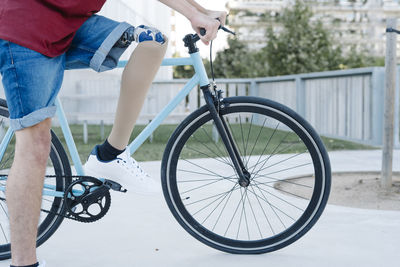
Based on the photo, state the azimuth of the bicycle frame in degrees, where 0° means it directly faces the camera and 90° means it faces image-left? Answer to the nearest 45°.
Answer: approximately 270°

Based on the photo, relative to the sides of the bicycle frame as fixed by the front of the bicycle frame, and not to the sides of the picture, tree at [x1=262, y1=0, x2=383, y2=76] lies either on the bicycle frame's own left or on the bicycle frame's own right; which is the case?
on the bicycle frame's own left

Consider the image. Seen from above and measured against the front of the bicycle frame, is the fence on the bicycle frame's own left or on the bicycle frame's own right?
on the bicycle frame's own left
